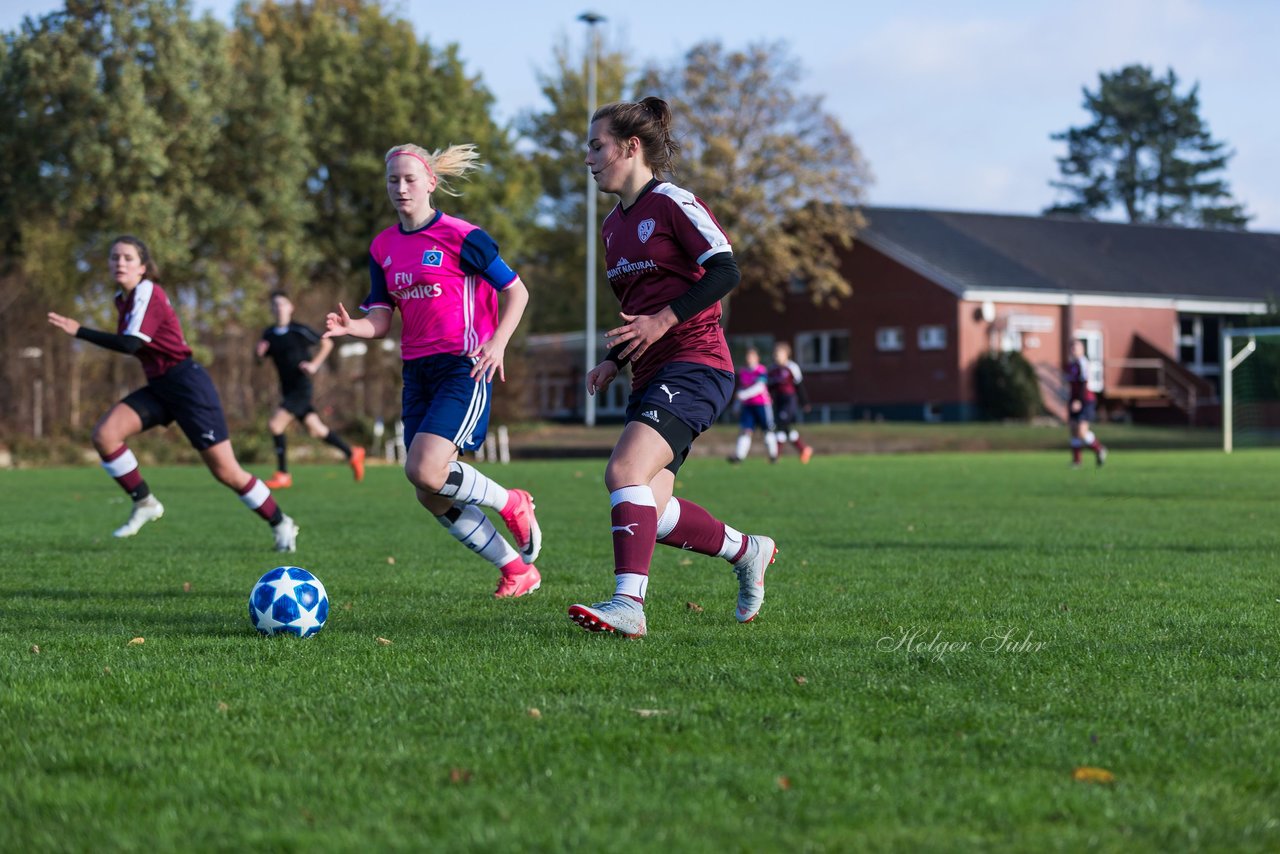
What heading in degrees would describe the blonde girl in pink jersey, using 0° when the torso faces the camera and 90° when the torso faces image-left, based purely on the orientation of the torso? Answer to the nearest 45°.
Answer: approximately 45°

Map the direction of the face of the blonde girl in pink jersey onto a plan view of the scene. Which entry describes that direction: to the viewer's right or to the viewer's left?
to the viewer's left

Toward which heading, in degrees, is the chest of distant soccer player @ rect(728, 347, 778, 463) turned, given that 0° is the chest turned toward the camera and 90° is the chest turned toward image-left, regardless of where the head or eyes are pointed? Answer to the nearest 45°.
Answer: approximately 45°

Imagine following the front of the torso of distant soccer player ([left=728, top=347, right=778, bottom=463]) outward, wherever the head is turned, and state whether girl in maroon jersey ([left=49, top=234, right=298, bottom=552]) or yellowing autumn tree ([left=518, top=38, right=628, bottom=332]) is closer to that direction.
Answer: the girl in maroon jersey

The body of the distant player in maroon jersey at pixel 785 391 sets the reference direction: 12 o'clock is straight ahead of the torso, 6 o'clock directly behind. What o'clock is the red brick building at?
The red brick building is roughly at 5 o'clock from the distant player in maroon jersey.

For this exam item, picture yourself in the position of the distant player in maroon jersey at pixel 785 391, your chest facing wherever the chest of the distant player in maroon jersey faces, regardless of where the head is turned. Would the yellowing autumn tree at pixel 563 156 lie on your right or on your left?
on your right

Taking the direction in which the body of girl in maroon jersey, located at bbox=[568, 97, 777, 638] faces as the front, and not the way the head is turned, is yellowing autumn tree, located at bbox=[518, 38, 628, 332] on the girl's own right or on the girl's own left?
on the girl's own right

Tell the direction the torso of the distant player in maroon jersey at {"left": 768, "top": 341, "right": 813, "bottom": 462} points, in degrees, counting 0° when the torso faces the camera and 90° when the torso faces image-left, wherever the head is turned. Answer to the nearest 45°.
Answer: approximately 45°
